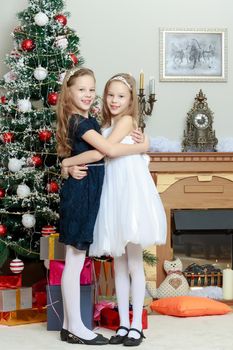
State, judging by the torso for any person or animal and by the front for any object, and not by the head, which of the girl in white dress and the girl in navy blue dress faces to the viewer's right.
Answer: the girl in navy blue dress

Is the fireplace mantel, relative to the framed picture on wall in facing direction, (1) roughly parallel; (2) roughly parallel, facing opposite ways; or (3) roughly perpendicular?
roughly parallel

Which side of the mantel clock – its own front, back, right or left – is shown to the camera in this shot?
front

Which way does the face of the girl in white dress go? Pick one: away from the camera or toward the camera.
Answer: toward the camera

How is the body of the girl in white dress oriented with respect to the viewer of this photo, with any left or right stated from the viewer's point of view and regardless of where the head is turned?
facing the viewer and to the left of the viewer

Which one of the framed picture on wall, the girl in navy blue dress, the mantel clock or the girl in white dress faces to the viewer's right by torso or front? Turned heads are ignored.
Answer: the girl in navy blue dress

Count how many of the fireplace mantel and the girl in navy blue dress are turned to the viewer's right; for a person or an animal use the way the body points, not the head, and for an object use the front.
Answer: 1

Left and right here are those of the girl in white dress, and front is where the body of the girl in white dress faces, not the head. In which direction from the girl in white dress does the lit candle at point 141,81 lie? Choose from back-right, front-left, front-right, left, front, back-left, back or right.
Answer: back-right

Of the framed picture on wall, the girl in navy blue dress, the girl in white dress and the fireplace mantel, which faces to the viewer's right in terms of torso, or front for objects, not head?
the girl in navy blue dress

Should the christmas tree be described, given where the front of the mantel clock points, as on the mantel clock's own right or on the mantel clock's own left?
on the mantel clock's own right

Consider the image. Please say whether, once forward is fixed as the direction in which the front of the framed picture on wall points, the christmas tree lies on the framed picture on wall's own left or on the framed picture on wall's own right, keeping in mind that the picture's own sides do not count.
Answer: on the framed picture on wall's own right

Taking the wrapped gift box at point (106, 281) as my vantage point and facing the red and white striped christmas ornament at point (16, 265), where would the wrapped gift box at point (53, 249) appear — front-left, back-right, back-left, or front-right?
front-left

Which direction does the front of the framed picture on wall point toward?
toward the camera
